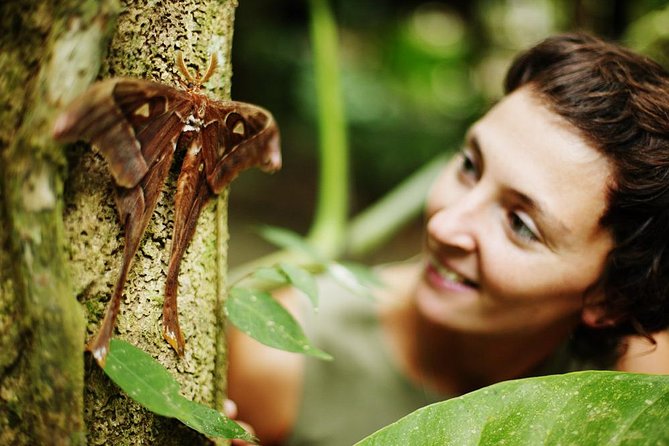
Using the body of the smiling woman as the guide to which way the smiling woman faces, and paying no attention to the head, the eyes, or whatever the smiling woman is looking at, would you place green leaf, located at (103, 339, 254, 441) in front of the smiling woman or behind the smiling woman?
in front

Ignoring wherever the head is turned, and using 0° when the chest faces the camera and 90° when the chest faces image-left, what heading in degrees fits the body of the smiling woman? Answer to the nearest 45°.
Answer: approximately 45°

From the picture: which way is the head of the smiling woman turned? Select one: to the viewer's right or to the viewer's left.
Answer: to the viewer's left
